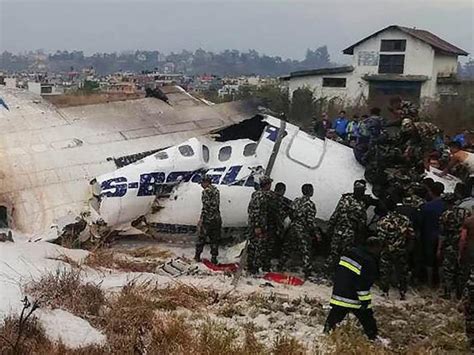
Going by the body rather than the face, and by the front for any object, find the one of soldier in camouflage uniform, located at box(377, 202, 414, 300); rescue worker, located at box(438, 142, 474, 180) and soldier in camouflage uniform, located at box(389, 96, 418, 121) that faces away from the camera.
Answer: soldier in camouflage uniform, located at box(377, 202, 414, 300)

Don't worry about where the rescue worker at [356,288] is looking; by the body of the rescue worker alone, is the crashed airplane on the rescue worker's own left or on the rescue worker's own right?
on the rescue worker's own left

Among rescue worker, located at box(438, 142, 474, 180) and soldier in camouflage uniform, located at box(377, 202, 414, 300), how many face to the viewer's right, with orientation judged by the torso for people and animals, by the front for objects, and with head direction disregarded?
0

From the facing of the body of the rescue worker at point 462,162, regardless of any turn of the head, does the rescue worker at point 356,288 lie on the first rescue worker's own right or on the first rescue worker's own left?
on the first rescue worker's own left

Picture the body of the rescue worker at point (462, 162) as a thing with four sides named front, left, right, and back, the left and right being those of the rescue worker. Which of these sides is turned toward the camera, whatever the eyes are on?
left

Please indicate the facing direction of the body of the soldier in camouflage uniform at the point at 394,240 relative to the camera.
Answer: away from the camera

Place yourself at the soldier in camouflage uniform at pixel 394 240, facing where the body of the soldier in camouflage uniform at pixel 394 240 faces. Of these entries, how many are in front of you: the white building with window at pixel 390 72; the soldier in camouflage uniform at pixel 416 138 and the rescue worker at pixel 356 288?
2

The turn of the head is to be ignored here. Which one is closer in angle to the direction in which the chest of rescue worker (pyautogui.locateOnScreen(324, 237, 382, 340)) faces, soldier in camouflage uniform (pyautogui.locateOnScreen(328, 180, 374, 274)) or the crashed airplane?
the soldier in camouflage uniform

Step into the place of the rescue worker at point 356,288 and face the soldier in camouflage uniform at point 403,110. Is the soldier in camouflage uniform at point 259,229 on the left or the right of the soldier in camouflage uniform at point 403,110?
left

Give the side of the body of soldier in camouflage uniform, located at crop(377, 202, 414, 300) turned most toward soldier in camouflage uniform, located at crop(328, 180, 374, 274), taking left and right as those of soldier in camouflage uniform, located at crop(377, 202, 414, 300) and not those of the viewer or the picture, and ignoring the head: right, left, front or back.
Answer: left

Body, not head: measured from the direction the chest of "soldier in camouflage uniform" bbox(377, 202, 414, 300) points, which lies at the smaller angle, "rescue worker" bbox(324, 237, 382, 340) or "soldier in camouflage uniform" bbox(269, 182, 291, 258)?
the soldier in camouflage uniform

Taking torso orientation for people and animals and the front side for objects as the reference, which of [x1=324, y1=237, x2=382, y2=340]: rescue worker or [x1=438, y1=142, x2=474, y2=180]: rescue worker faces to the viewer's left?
[x1=438, y1=142, x2=474, y2=180]: rescue worker
